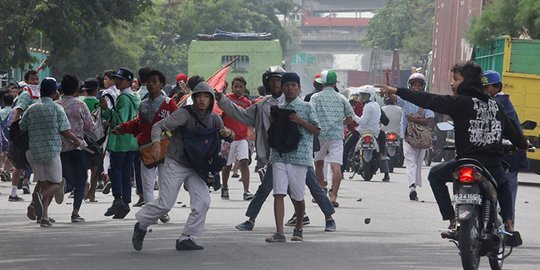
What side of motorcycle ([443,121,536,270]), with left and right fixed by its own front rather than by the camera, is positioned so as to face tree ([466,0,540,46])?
front

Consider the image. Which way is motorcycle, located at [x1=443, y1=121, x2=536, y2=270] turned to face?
away from the camera

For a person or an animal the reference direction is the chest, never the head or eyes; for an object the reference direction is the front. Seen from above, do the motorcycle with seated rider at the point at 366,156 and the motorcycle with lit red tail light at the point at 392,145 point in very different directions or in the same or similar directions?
same or similar directions

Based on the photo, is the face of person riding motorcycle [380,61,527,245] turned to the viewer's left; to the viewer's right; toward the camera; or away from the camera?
to the viewer's left

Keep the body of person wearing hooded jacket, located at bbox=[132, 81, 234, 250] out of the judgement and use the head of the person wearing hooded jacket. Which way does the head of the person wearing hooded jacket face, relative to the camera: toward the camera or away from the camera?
toward the camera
